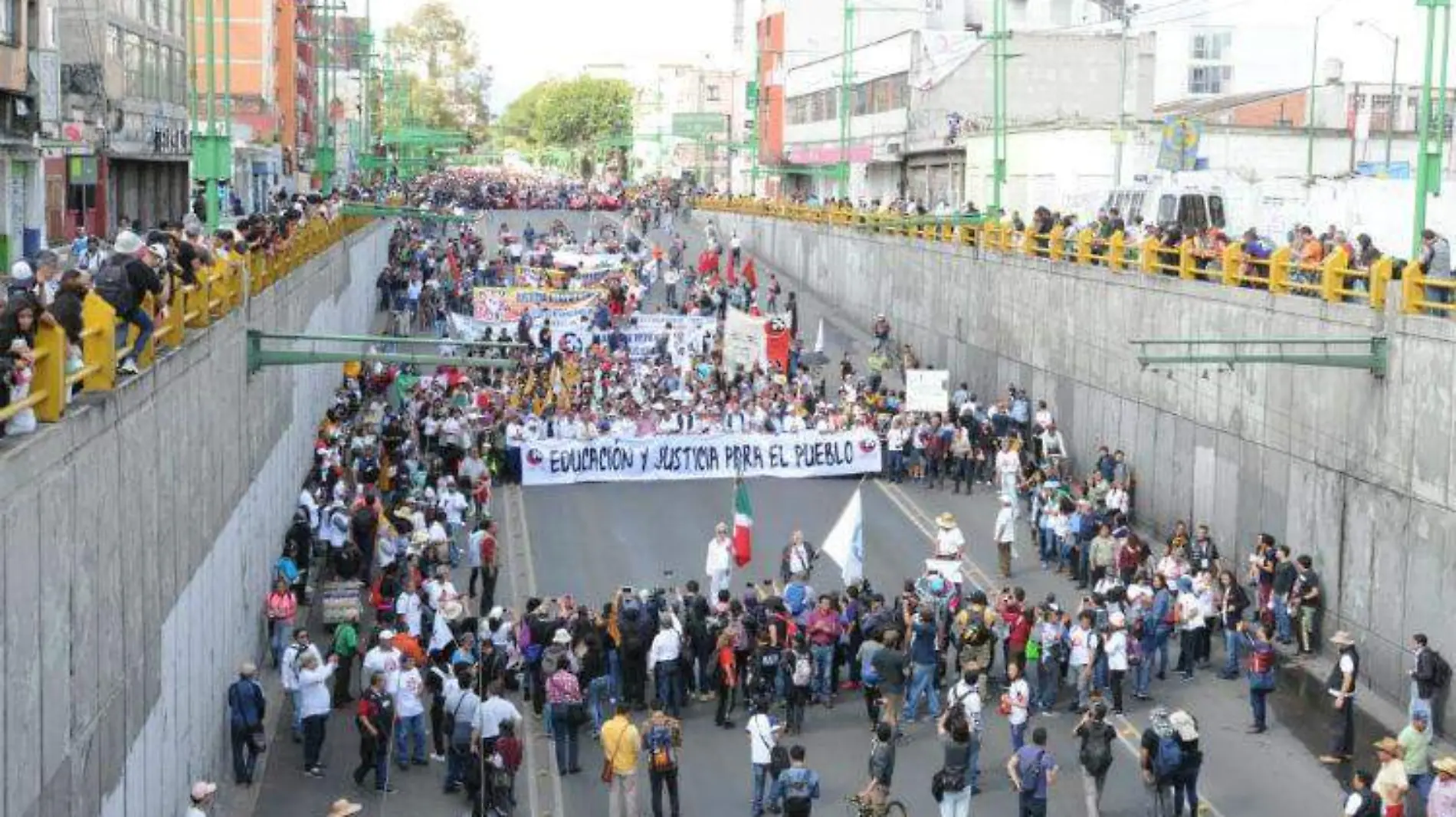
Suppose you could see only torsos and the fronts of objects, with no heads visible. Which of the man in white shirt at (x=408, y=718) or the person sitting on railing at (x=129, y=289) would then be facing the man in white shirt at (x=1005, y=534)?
the person sitting on railing

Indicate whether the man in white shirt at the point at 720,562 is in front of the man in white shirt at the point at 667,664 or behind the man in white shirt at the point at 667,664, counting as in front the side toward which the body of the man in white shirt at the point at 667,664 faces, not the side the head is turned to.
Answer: in front

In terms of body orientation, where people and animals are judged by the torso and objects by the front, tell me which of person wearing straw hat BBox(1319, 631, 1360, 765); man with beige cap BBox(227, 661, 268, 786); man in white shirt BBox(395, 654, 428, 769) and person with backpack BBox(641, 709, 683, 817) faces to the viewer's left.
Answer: the person wearing straw hat

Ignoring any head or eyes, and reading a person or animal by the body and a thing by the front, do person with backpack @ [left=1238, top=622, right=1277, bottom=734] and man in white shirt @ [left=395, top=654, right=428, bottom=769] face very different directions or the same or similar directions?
very different directions

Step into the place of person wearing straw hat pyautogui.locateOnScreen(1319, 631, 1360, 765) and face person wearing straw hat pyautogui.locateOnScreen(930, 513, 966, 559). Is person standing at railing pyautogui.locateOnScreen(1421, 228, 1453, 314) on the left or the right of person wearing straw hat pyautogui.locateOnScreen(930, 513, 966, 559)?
right

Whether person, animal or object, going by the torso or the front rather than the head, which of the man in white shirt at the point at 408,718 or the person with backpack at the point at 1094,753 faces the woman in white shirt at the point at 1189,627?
the person with backpack

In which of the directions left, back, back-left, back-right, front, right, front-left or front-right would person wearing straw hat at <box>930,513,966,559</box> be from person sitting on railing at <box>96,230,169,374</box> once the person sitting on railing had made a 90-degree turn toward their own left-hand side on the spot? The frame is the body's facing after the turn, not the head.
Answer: right

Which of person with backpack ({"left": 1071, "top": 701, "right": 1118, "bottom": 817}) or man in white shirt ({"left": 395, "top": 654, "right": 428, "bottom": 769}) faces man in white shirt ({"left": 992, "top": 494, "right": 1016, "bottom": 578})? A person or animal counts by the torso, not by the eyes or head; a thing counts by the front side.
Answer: the person with backpack

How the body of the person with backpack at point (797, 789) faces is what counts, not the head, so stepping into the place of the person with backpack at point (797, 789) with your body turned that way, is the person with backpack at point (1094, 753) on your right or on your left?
on your right

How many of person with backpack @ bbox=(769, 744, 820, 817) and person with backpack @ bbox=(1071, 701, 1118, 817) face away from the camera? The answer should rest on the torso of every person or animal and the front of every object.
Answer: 2

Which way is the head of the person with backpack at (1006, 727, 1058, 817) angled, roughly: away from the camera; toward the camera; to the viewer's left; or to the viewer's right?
away from the camera

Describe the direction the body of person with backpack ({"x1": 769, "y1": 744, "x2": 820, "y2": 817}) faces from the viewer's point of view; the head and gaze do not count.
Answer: away from the camera

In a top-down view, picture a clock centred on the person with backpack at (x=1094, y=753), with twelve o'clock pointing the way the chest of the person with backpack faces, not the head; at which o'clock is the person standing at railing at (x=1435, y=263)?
The person standing at railing is roughly at 1 o'clock from the person with backpack.

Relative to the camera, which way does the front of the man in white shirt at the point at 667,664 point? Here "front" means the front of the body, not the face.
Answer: away from the camera

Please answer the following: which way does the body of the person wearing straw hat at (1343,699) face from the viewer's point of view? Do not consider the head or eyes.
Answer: to the viewer's left

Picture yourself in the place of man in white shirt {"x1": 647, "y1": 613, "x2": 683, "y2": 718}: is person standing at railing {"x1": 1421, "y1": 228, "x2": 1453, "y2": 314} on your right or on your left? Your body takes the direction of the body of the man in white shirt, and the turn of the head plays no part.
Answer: on your right
